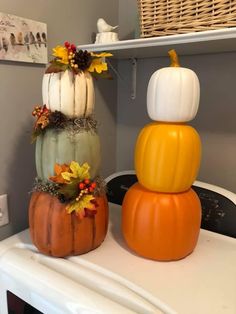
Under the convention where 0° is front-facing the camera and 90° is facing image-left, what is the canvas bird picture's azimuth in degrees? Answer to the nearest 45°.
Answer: approximately 315°

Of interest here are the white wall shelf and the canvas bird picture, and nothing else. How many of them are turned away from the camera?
0

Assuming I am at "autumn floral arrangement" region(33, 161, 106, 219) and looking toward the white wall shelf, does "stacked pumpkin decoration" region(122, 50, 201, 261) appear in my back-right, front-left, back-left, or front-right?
front-right

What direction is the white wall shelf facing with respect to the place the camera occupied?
facing the viewer and to the left of the viewer
